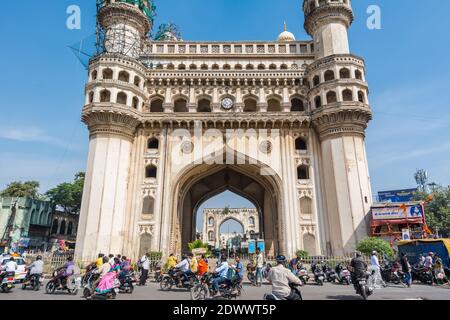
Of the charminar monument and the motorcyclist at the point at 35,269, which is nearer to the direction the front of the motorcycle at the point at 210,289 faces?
the motorcyclist

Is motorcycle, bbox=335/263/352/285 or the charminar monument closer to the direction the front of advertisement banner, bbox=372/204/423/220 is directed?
the motorcycle

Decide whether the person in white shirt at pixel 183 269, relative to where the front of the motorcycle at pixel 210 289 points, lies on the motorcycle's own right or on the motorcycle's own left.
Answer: on the motorcycle's own right

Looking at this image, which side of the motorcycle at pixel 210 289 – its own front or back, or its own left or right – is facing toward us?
left

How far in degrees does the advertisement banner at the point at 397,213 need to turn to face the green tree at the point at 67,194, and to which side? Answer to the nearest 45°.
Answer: approximately 90° to its right

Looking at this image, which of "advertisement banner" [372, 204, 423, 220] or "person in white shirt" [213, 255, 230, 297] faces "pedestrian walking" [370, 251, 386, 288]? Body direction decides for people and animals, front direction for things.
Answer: the advertisement banner
